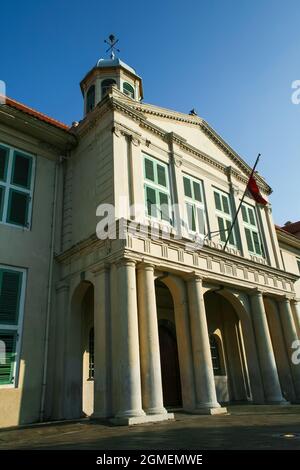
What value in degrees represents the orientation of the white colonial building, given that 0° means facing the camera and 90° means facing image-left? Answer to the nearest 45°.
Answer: approximately 315°
